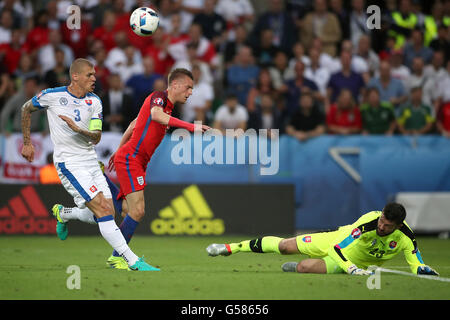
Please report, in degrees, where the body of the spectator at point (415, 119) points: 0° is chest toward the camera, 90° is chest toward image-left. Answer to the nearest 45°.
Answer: approximately 0°

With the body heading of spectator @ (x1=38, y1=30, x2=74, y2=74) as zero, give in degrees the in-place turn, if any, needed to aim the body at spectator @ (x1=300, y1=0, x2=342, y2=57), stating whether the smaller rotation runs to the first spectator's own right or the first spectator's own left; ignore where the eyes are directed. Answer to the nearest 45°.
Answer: approximately 90° to the first spectator's own left

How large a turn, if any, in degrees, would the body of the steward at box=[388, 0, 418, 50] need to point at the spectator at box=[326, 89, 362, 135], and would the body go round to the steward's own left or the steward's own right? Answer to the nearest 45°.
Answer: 0° — they already face them

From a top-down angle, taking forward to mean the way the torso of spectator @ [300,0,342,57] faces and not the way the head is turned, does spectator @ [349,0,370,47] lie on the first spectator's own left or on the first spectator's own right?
on the first spectator's own left

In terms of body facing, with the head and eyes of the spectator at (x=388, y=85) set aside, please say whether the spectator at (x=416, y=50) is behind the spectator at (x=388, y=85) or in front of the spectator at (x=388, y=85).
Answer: behind

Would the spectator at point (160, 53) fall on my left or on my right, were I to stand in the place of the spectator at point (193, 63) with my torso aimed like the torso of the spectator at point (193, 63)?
on my right

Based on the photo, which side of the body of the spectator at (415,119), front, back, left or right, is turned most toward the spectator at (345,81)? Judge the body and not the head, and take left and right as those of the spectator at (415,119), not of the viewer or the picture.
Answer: right

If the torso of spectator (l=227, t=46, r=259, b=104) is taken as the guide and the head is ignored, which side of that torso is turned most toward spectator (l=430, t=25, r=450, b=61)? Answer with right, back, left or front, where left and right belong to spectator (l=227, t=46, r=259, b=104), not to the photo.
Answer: left
